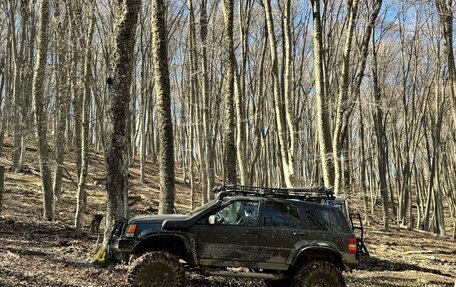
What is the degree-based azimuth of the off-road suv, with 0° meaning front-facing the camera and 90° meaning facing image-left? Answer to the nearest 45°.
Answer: approximately 90°

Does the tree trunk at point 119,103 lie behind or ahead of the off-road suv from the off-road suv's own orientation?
ahead

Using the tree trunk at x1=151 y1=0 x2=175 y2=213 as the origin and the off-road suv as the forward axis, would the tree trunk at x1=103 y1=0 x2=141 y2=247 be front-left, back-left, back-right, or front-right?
front-right

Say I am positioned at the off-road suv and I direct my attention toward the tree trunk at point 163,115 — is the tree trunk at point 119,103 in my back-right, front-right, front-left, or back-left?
front-left
